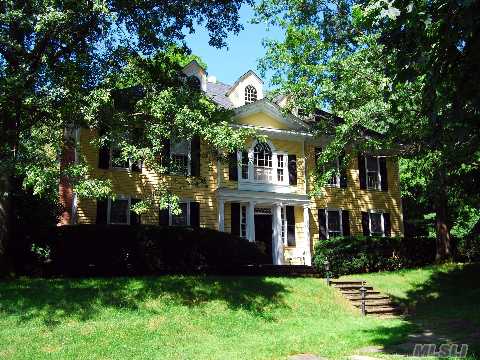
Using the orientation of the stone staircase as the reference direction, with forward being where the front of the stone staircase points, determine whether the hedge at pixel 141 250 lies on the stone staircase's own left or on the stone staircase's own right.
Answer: on the stone staircase's own right

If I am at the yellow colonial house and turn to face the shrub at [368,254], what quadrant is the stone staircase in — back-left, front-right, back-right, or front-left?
front-right

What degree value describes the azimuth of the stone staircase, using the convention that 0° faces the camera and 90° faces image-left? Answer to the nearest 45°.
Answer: approximately 315°

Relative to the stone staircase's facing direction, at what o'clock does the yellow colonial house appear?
The yellow colonial house is roughly at 6 o'clock from the stone staircase.
